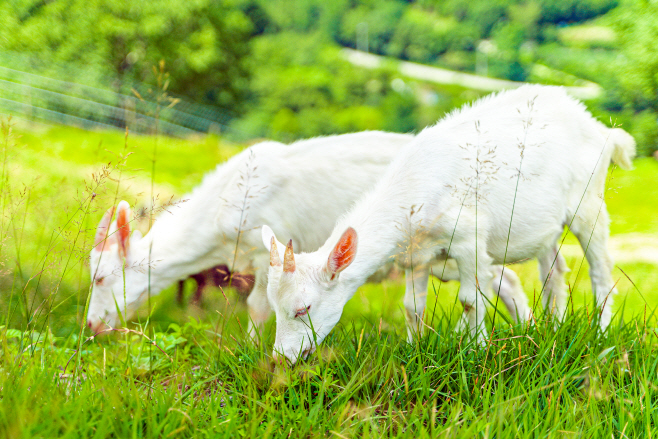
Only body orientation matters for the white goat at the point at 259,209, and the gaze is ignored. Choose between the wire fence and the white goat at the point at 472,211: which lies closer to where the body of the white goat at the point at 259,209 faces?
the wire fence

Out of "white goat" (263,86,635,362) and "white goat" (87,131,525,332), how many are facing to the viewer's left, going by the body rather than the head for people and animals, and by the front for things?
2

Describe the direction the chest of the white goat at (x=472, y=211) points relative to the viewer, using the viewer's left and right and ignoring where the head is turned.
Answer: facing to the left of the viewer

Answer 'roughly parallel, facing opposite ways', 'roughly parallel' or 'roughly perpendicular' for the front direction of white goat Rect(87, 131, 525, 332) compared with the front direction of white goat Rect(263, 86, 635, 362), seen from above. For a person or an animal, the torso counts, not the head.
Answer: roughly parallel

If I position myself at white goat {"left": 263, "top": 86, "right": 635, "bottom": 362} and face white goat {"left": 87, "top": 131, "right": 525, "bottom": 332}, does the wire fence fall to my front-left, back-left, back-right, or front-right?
front-right

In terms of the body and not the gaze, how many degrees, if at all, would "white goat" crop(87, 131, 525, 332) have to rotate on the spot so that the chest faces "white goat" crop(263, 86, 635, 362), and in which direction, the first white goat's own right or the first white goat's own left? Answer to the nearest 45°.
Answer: approximately 135° to the first white goat's own left

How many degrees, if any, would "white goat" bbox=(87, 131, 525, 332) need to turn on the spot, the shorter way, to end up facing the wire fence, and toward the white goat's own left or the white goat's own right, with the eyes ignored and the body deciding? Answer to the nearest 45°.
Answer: approximately 45° to the white goat's own right

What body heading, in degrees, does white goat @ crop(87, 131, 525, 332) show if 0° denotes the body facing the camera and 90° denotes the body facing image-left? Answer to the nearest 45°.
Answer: approximately 90°

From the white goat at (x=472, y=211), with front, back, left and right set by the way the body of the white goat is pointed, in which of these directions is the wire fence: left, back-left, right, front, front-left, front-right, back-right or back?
front-right
